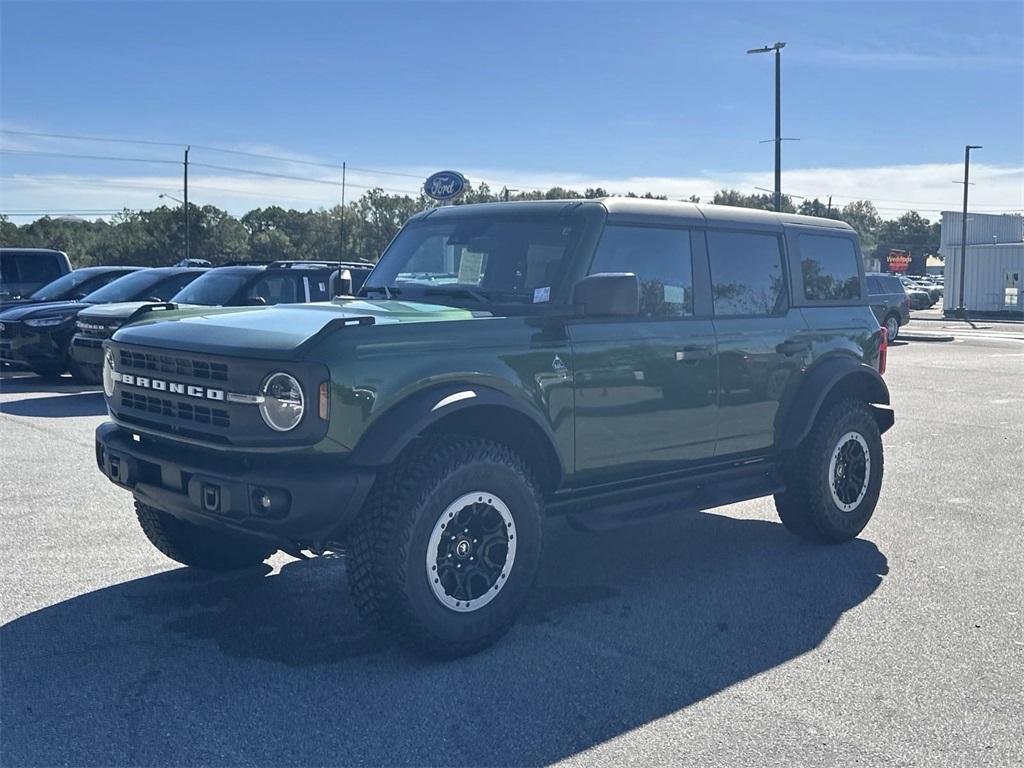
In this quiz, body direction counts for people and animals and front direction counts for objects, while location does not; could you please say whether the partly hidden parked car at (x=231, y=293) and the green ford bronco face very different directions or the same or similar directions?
same or similar directions

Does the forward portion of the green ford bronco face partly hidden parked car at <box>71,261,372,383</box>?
no

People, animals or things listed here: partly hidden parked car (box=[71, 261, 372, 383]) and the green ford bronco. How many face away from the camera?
0

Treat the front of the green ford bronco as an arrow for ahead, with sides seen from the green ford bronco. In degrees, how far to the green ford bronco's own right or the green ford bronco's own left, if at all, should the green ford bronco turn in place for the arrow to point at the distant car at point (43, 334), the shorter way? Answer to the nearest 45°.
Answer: approximately 90° to the green ford bronco's own right

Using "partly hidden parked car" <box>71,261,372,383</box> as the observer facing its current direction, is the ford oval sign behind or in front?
behind

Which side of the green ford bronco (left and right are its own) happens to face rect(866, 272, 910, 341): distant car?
back

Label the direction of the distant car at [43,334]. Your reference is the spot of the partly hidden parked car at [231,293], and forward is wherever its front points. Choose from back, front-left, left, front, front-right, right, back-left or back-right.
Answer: right

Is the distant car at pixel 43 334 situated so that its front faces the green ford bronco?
no

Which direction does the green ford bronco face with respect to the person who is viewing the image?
facing the viewer and to the left of the viewer

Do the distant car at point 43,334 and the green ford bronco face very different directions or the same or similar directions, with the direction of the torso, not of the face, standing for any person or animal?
same or similar directions

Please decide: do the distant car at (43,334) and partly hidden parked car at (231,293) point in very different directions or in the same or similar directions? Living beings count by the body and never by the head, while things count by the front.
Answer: same or similar directions

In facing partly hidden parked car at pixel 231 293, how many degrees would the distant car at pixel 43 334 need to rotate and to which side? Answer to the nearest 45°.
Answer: approximately 90° to its left

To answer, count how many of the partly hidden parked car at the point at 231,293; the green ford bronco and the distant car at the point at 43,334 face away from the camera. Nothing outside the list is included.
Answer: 0

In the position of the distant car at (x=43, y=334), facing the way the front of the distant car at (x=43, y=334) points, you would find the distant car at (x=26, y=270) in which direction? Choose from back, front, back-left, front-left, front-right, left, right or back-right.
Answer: back-right

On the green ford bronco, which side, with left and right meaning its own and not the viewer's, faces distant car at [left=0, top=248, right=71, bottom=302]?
right
